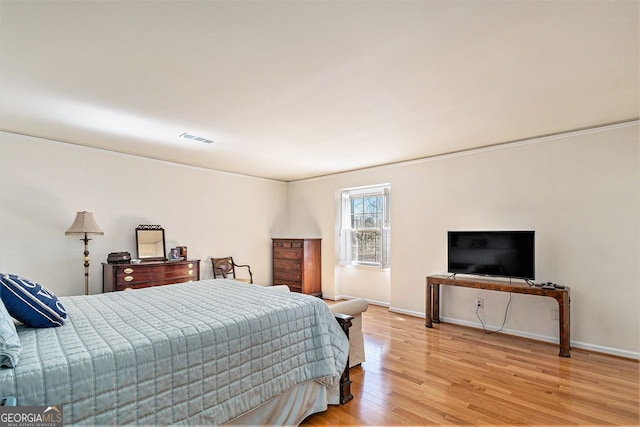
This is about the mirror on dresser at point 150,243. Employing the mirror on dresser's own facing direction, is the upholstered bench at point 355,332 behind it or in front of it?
in front

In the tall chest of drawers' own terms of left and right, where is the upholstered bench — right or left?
on its left

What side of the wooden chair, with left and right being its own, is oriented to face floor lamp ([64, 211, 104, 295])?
right

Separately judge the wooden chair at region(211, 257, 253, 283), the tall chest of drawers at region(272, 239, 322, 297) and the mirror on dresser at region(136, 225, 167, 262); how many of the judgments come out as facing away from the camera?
0

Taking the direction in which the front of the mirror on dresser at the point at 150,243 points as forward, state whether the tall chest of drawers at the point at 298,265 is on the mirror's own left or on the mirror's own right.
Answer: on the mirror's own left

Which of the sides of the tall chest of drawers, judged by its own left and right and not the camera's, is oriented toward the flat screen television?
left

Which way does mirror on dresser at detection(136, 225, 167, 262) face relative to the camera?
toward the camera

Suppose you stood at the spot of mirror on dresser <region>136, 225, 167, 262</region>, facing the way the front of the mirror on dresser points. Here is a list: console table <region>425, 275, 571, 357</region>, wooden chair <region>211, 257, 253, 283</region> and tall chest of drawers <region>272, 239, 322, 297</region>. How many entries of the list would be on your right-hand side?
0

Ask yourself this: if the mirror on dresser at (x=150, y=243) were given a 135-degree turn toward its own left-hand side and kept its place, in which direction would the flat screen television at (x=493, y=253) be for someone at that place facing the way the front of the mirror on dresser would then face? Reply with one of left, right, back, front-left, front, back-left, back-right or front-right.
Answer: right

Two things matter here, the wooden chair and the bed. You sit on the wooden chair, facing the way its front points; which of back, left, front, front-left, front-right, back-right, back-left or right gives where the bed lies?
front-right

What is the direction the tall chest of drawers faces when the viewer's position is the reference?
facing the viewer and to the left of the viewer

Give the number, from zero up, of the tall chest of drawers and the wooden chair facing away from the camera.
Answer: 0

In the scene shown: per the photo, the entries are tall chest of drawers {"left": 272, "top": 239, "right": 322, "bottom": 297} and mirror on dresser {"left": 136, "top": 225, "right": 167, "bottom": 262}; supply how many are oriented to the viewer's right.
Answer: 0

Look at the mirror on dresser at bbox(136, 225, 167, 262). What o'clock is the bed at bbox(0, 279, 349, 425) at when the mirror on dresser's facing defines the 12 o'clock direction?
The bed is roughly at 12 o'clock from the mirror on dresser.

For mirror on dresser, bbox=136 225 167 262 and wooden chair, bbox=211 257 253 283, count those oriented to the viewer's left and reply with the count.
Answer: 0
